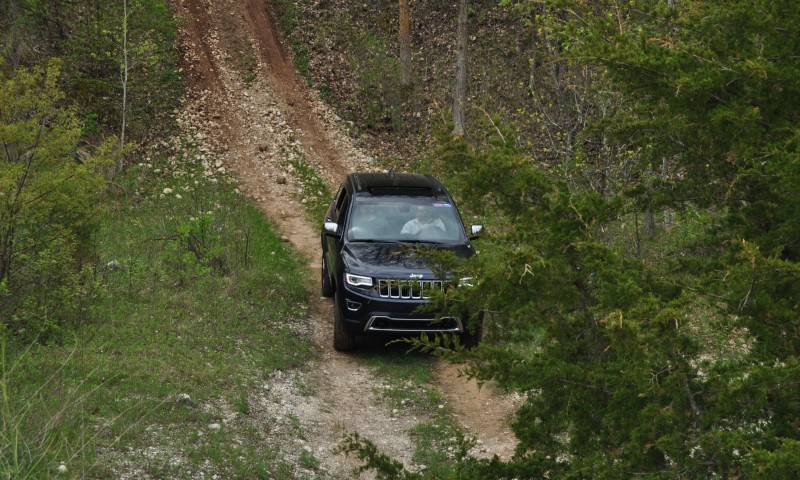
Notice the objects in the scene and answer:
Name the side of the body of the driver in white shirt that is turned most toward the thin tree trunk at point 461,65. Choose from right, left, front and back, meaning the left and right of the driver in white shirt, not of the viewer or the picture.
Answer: back

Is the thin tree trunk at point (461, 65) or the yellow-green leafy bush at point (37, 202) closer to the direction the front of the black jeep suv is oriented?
the yellow-green leafy bush

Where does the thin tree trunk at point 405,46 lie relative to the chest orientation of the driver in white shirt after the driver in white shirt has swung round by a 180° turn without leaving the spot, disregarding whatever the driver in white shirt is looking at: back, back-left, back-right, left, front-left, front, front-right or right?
front

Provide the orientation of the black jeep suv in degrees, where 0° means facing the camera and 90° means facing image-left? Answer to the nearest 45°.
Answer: approximately 0°

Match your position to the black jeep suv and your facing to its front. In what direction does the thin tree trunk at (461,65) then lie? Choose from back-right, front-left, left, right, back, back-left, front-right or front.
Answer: back

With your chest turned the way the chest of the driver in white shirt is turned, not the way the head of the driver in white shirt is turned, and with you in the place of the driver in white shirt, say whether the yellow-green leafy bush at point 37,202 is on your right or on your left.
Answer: on your right

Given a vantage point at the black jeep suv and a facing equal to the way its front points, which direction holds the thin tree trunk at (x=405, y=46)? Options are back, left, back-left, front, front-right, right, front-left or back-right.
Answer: back

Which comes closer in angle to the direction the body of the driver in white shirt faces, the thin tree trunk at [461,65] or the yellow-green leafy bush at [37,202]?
the yellow-green leafy bush

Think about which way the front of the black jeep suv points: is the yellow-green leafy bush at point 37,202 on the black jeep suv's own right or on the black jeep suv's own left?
on the black jeep suv's own right
